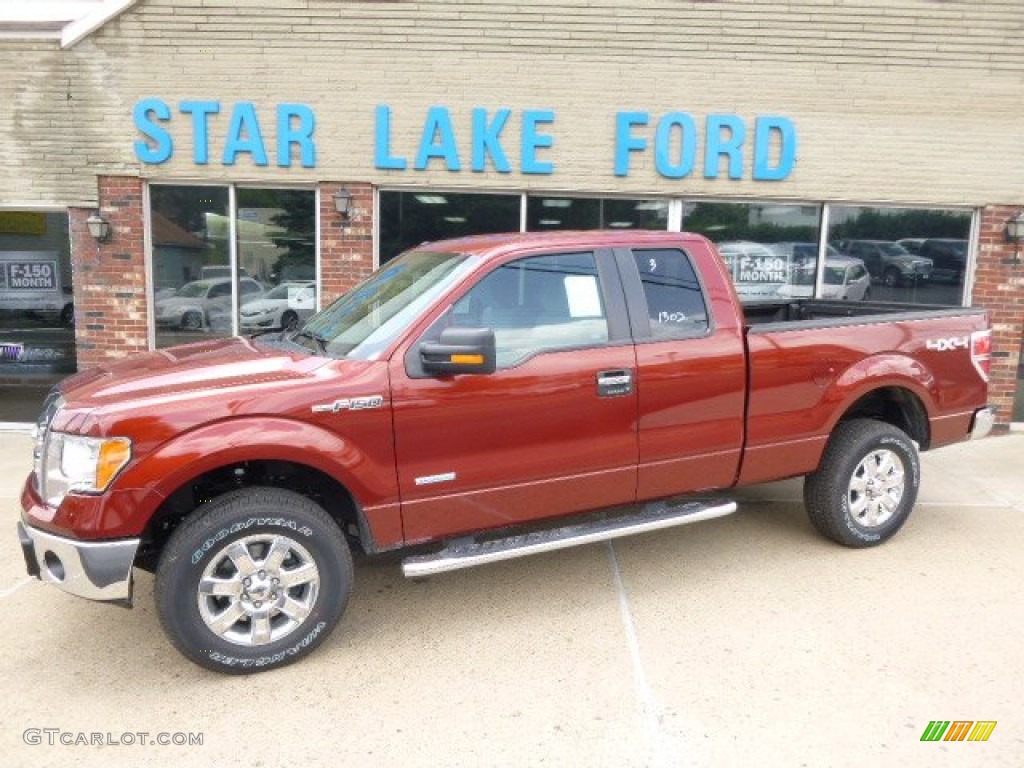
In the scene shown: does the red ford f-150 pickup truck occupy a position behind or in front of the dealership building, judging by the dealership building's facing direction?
in front

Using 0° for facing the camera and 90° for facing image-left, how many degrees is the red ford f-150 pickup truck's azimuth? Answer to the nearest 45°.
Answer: approximately 45°

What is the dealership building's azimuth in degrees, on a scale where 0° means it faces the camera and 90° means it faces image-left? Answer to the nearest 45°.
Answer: approximately 0°

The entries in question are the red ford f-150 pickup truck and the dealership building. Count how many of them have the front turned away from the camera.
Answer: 0

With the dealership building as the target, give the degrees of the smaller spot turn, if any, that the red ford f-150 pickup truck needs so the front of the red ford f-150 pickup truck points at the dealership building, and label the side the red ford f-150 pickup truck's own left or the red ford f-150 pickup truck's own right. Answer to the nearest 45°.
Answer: approximately 135° to the red ford f-150 pickup truck's own right
